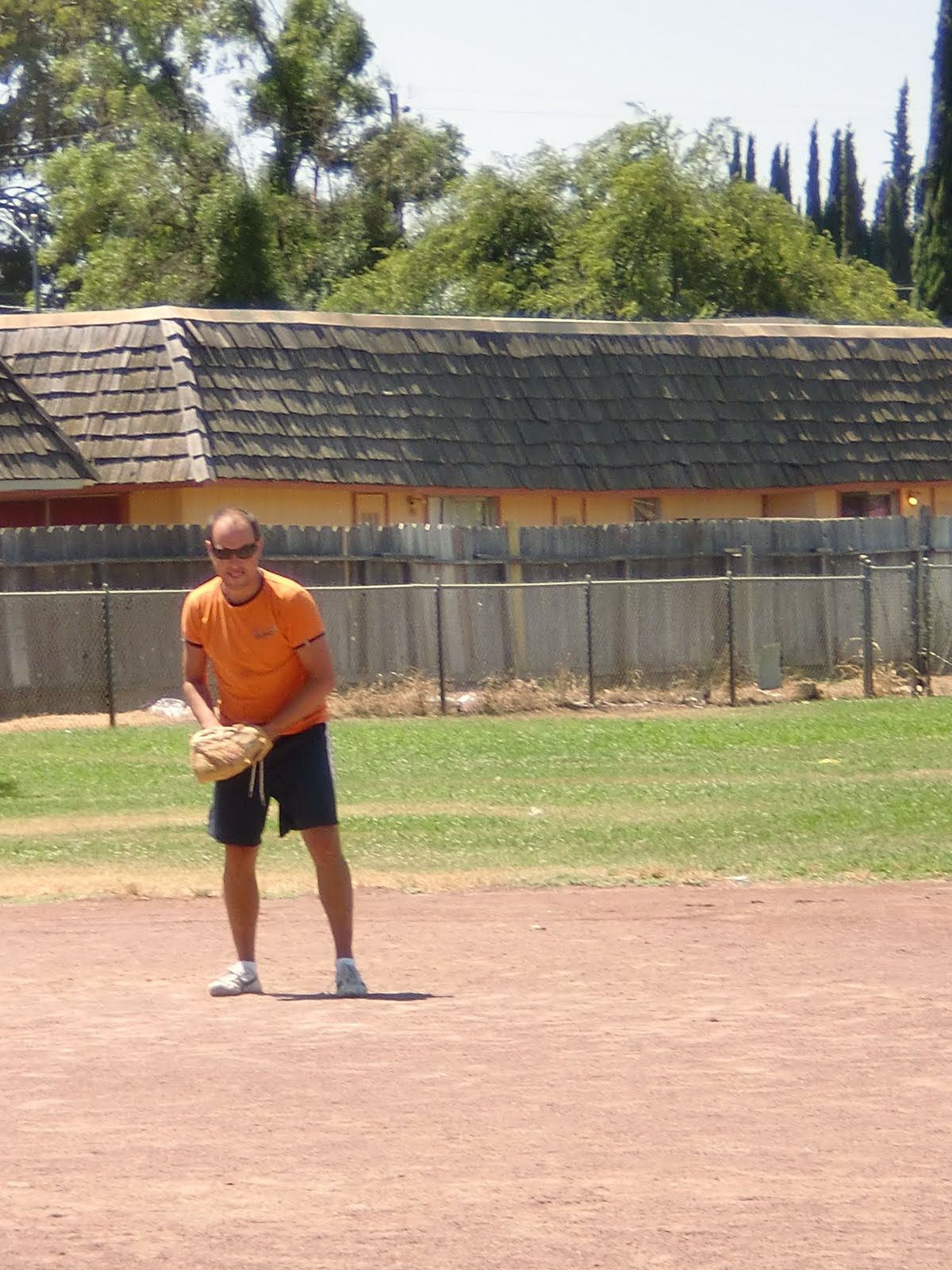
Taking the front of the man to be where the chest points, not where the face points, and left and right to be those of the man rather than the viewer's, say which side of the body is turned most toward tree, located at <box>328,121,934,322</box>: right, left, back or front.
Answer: back

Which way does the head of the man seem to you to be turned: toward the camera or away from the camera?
toward the camera

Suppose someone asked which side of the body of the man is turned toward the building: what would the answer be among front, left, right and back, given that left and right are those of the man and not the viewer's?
back

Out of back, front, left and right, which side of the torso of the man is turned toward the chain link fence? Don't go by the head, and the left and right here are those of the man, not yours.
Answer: back

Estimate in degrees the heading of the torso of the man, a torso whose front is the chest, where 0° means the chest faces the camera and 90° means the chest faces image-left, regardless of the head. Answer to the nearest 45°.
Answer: approximately 0°

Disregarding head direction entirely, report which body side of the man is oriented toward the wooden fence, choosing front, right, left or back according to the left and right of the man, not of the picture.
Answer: back
